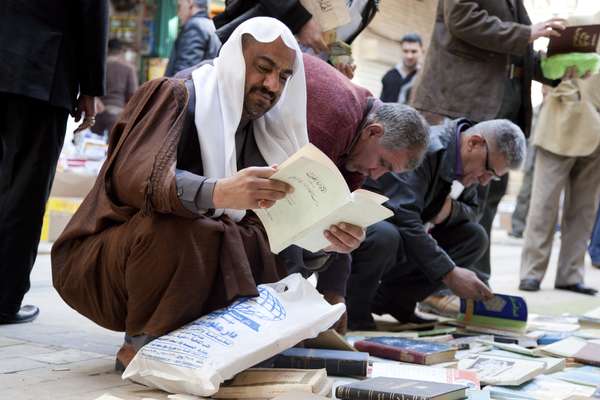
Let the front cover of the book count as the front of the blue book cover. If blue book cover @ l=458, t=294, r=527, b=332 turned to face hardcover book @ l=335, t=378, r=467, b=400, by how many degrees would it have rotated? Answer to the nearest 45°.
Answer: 0° — it already faces it

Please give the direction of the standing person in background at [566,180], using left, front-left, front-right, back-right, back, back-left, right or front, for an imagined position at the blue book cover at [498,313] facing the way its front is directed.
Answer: back

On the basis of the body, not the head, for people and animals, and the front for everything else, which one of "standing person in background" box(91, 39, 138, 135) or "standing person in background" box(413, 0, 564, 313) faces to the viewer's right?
"standing person in background" box(413, 0, 564, 313)

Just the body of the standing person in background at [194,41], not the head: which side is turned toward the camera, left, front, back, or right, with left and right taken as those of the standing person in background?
left

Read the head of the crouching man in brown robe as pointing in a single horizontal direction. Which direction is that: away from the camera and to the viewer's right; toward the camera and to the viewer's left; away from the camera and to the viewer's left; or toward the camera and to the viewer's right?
toward the camera and to the viewer's right

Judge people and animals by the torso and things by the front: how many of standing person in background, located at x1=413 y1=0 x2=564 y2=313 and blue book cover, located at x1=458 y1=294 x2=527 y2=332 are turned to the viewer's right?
1

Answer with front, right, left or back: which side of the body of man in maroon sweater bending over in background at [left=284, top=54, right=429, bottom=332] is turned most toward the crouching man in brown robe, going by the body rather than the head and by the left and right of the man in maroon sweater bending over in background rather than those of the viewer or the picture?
right
